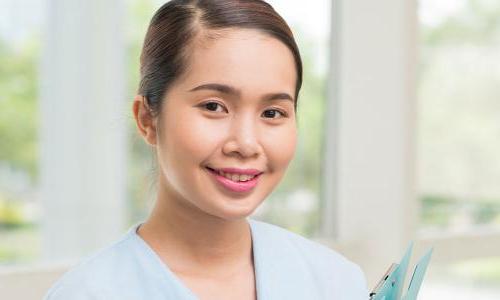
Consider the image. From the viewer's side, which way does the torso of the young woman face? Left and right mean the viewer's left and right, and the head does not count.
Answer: facing the viewer and to the right of the viewer
